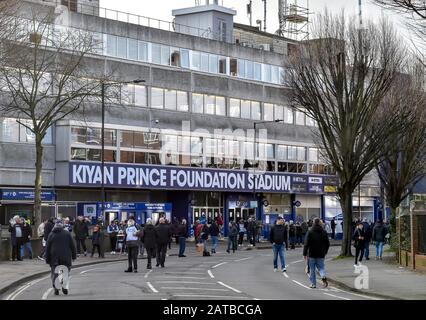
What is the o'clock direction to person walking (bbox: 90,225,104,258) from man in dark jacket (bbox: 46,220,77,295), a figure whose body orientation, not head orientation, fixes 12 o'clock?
The person walking is roughly at 12 o'clock from the man in dark jacket.

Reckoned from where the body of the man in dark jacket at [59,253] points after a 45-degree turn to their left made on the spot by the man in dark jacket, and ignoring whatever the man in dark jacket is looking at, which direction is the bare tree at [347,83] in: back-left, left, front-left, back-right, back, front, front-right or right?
right

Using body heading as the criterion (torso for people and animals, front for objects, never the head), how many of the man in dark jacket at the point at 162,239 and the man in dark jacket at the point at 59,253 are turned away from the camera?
2

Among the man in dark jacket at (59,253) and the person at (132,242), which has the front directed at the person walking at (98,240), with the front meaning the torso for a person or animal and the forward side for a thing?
the man in dark jacket

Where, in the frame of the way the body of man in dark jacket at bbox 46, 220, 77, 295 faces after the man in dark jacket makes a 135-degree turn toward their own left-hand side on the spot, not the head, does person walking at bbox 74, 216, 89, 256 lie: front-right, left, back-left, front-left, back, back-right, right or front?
back-right

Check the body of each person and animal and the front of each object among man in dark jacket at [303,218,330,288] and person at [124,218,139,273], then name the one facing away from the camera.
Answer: the man in dark jacket

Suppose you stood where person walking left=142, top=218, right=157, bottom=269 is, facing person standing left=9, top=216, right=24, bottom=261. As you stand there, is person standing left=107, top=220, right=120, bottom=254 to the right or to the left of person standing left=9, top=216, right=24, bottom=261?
right

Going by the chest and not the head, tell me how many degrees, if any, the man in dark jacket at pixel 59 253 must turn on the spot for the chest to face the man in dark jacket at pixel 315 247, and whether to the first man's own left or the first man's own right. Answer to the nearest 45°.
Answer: approximately 90° to the first man's own right

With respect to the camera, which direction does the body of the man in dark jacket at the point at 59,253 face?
away from the camera

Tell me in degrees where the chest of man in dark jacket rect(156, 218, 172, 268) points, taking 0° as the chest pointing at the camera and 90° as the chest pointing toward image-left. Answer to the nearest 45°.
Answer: approximately 180°

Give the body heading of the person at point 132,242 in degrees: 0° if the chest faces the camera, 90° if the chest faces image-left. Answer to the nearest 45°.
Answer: approximately 45°

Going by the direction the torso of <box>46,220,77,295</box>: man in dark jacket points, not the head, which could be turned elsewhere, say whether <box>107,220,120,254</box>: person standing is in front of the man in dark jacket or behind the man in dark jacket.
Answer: in front

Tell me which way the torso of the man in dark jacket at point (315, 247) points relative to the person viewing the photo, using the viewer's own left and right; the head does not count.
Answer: facing away from the viewer
